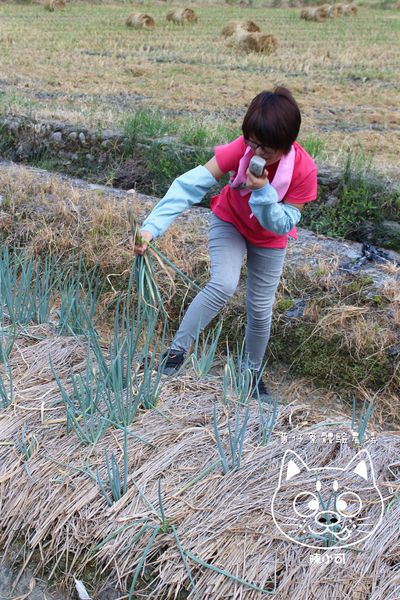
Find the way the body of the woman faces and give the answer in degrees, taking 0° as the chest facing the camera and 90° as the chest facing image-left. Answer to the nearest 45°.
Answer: approximately 45°

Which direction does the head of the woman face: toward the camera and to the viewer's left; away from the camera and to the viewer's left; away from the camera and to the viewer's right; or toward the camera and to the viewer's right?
toward the camera and to the viewer's left

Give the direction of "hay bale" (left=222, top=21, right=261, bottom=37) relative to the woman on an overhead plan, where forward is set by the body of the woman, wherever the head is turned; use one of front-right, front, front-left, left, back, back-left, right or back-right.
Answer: back-right

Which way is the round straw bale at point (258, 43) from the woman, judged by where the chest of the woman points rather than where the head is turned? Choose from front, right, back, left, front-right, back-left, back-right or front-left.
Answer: back-right

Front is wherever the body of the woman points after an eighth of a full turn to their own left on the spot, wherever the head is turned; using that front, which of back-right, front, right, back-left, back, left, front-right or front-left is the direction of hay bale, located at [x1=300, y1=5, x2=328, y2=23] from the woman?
back

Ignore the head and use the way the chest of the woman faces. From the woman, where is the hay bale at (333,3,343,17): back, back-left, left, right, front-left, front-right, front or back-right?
back-right

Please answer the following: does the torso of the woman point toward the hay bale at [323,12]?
no

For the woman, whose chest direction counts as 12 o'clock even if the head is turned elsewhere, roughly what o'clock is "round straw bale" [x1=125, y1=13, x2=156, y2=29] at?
The round straw bale is roughly at 4 o'clock from the woman.

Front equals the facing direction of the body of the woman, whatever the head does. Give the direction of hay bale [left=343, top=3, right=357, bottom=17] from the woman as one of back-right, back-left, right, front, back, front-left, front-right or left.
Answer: back-right

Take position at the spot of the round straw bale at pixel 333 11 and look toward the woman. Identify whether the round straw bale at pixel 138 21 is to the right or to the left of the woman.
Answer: right

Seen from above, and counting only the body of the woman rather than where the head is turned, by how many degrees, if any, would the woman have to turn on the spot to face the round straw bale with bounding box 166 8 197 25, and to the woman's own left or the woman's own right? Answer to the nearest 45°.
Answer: approximately 135° to the woman's own right

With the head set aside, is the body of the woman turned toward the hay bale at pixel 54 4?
no

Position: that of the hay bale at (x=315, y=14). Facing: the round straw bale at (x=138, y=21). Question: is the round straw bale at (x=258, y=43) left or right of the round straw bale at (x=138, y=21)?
left
